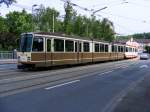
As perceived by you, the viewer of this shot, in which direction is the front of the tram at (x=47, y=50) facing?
facing the viewer and to the left of the viewer
